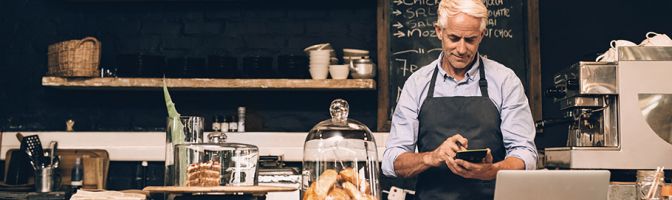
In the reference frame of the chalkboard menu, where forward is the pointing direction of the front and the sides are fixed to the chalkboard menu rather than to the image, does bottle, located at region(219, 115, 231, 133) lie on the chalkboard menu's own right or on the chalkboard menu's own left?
on the chalkboard menu's own right

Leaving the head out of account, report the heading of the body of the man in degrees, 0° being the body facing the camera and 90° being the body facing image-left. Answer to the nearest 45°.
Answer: approximately 0°

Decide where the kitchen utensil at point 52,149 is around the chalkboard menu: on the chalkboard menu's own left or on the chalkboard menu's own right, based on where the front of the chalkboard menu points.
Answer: on the chalkboard menu's own right

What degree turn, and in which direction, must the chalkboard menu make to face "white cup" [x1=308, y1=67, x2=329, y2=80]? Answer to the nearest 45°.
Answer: approximately 45° to its right

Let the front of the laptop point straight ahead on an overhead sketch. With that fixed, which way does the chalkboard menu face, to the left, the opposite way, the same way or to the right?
the opposite way

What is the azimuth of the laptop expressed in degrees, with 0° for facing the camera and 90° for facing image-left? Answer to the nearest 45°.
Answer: approximately 180°

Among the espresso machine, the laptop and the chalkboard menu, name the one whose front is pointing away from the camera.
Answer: the laptop

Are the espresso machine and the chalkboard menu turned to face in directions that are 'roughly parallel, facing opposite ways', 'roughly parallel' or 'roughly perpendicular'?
roughly perpendicular

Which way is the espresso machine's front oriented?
to the viewer's left

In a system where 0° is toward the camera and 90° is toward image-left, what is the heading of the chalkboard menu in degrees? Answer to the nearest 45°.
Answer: approximately 0°

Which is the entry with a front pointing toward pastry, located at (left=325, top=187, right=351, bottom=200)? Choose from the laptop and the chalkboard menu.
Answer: the chalkboard menu

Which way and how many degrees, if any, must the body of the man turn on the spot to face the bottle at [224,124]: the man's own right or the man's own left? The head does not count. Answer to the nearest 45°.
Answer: approximately 135° to the man's own right
